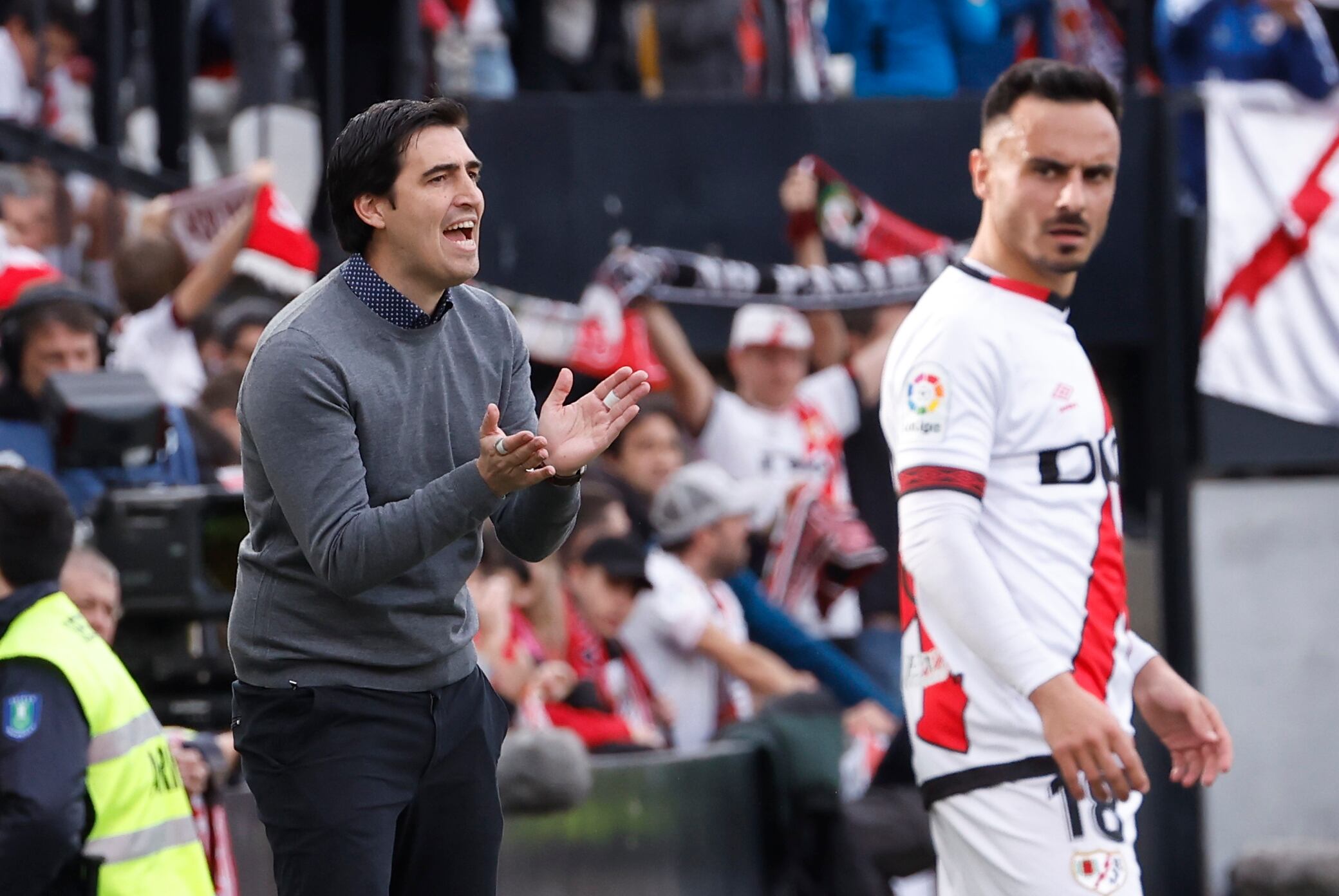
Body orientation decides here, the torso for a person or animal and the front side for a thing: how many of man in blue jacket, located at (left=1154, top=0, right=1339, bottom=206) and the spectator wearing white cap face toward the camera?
2

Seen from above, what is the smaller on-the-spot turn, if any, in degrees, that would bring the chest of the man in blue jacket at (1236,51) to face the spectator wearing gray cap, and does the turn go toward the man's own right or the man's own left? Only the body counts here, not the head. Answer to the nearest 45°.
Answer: approximately 45° to the man's own right

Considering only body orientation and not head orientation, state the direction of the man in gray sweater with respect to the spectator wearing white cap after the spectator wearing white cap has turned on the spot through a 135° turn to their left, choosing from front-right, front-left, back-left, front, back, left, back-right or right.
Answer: back-right

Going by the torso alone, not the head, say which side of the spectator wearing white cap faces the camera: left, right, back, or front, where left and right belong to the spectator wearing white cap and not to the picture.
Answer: front

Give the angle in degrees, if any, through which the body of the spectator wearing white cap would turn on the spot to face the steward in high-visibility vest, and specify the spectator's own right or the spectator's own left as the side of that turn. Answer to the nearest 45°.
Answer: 0° — they already face them

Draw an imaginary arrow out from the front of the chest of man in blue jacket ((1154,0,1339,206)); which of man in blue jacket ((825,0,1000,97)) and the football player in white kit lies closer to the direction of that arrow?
the football player in white kit
